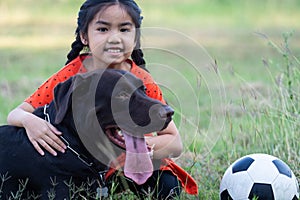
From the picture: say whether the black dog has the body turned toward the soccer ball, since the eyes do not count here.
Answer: yes

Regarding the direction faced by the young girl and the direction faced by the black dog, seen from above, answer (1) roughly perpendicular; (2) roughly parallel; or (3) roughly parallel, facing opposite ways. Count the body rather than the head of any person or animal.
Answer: roughly perpendicular

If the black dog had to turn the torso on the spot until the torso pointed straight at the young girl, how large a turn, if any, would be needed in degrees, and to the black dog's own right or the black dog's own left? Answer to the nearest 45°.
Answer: approximately 45° to the black dog's own left

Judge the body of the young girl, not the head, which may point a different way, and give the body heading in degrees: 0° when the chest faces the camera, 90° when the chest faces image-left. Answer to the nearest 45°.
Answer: approximately 0°

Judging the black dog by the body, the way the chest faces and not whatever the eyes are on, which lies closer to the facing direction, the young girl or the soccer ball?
the soccer ball

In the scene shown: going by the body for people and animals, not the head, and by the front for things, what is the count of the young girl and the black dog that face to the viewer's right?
1

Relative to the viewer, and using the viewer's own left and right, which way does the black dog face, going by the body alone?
facing to the right of the viewer

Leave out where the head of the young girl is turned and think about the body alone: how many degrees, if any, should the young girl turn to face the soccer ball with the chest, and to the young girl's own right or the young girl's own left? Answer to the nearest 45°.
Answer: approximately 45° to the young girl's own left
